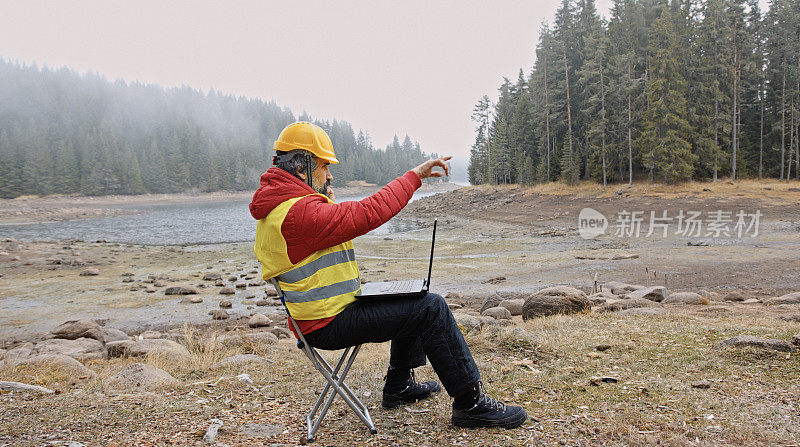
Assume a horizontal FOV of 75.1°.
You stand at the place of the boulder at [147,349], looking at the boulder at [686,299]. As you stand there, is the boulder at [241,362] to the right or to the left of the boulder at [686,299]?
right

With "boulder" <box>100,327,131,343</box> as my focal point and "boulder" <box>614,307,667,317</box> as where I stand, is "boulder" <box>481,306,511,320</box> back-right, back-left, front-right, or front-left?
front-right

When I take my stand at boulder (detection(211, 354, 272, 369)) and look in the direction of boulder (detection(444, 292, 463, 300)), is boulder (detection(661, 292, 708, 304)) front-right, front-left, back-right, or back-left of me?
front-right

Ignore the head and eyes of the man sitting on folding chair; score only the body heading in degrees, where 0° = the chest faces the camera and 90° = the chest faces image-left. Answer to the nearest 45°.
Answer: approximately 270°

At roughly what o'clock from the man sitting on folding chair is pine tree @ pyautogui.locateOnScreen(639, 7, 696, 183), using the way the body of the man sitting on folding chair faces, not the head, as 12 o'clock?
The pine tree is roughly at 10 o'clock from the man sitting on folding chair.

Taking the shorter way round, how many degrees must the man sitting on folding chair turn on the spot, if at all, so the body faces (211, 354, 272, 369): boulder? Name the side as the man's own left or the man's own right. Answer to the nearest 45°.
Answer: approximately 135° to the man's own left

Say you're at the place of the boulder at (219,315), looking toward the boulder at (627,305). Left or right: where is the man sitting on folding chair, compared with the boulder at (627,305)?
right

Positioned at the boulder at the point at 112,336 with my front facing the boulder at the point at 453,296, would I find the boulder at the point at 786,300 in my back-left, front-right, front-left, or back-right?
front-right

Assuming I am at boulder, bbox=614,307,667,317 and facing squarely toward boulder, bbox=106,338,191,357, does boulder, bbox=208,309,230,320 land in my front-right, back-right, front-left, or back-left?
front-right

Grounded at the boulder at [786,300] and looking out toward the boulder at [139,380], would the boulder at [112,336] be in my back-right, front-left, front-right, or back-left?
front-right

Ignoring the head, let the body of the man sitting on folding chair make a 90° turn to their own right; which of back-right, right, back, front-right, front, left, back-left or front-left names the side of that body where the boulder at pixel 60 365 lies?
back-right

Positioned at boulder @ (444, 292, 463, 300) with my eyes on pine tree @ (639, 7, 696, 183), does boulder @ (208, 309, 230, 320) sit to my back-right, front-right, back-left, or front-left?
back-left

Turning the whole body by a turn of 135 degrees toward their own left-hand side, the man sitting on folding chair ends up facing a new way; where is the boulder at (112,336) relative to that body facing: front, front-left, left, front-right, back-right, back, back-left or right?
front
